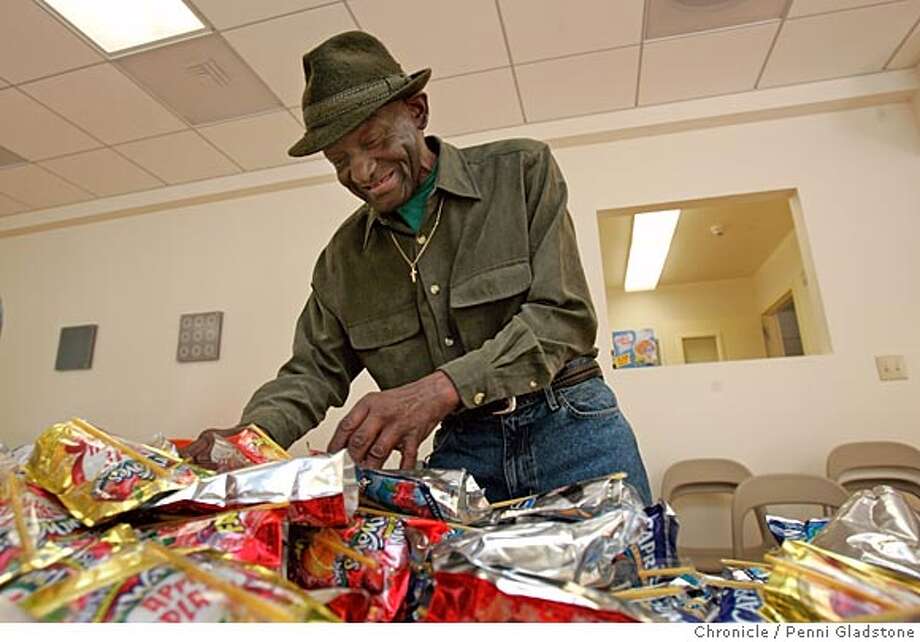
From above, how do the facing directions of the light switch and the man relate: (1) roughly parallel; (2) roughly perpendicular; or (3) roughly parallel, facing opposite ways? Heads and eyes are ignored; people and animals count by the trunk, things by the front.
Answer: roughly parallel

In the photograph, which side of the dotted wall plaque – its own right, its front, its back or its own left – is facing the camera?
front

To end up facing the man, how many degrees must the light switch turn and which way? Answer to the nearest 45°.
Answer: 0° — it already faces them

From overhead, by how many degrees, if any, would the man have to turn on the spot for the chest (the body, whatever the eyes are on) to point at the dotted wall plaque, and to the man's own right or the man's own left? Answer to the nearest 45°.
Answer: approximately 90° to the man's own right

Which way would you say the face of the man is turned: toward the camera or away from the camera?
toward the camera

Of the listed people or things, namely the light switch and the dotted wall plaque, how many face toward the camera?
2

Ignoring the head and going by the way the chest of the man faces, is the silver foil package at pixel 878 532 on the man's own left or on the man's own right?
on the man's own left

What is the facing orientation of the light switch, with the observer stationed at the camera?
facing the viewer

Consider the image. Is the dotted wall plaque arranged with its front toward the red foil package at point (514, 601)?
yes

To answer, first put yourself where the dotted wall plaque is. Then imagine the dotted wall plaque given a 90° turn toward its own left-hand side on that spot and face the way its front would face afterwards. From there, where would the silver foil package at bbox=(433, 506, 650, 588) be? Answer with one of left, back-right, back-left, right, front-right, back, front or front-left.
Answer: right

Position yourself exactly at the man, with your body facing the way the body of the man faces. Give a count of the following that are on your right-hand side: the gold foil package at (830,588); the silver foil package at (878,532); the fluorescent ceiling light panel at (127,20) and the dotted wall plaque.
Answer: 2

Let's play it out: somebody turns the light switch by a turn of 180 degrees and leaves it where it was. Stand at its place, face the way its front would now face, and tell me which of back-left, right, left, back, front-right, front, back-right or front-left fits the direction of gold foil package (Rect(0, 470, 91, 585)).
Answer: back

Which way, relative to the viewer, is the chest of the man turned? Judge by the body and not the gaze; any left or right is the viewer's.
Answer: facing the viewer and to the left of the viewer

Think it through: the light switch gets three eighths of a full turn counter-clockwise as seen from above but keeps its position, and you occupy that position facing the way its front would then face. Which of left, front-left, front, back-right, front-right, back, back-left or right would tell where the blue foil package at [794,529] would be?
back-right

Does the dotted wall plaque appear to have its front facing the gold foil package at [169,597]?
yes
